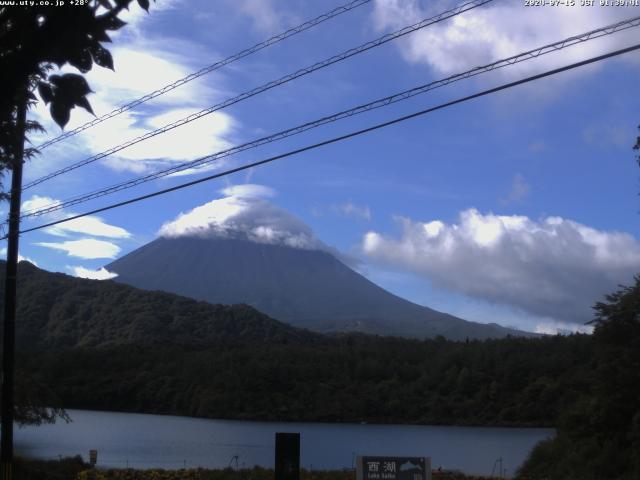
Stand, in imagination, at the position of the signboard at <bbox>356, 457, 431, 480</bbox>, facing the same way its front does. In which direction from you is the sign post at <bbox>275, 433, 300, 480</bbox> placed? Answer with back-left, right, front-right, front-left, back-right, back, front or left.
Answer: front-right

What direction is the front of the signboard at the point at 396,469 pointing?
toward the camera

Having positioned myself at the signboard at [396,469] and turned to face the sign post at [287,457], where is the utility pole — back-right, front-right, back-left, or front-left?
front-right

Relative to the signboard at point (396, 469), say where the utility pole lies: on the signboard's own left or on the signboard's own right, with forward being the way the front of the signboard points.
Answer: on the signboard's own right
